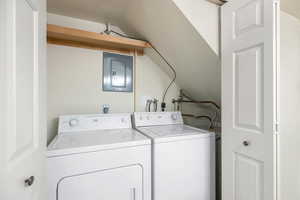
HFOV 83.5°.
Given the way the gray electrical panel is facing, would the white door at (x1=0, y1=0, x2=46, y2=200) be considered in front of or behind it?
in front

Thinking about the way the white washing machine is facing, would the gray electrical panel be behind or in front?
behind

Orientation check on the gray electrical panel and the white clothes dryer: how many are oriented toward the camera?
2

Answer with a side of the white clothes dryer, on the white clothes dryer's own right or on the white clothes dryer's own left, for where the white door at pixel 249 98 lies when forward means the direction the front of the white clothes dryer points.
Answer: on the white clothes dryer's own left

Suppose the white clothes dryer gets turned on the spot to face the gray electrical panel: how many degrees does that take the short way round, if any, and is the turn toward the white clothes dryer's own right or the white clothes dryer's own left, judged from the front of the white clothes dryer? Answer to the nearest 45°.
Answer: approximately 180°

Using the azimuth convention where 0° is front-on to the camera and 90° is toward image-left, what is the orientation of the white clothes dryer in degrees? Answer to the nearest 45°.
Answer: approximately 0°
